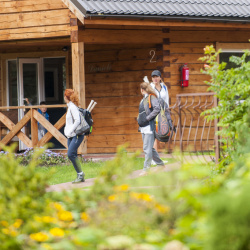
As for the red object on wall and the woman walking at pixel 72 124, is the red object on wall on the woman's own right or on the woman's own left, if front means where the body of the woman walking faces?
on the woman's own right

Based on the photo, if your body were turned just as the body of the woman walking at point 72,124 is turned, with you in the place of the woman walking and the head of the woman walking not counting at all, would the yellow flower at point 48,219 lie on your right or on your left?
on your left

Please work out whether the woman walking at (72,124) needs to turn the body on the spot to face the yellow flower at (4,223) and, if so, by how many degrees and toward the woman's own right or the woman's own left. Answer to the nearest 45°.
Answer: approximately 90° to the woman's own left

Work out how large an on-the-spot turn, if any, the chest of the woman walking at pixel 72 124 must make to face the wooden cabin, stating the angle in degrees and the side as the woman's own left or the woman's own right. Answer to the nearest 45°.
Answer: approximately 90° to the woman's own right

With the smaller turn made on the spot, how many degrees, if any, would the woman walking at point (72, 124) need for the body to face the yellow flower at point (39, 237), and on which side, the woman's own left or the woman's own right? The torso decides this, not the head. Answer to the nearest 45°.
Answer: approximately 90° to the woman's own left

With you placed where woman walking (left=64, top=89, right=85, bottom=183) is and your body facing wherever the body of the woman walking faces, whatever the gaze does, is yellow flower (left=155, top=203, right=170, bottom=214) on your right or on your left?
on your left

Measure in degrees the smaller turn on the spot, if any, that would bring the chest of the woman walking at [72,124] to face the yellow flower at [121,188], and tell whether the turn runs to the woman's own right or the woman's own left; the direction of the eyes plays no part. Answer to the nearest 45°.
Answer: approximately 90° to the woman's own left

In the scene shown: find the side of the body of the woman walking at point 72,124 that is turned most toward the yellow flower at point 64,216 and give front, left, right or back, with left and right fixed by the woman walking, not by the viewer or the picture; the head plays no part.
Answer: left

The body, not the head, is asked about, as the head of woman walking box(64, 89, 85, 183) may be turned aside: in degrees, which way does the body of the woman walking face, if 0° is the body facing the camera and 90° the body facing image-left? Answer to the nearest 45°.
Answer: approximately 90°

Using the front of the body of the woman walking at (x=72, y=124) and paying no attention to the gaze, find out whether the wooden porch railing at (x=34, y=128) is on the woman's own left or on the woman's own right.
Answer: on the woman's own right

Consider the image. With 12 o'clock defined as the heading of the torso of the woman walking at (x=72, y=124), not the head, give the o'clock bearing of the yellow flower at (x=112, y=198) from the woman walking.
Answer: The yellow flower is roughly at 9 o'clock from the woman walking.

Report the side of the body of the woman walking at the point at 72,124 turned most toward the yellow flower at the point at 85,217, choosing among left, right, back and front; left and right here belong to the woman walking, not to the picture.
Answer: left
